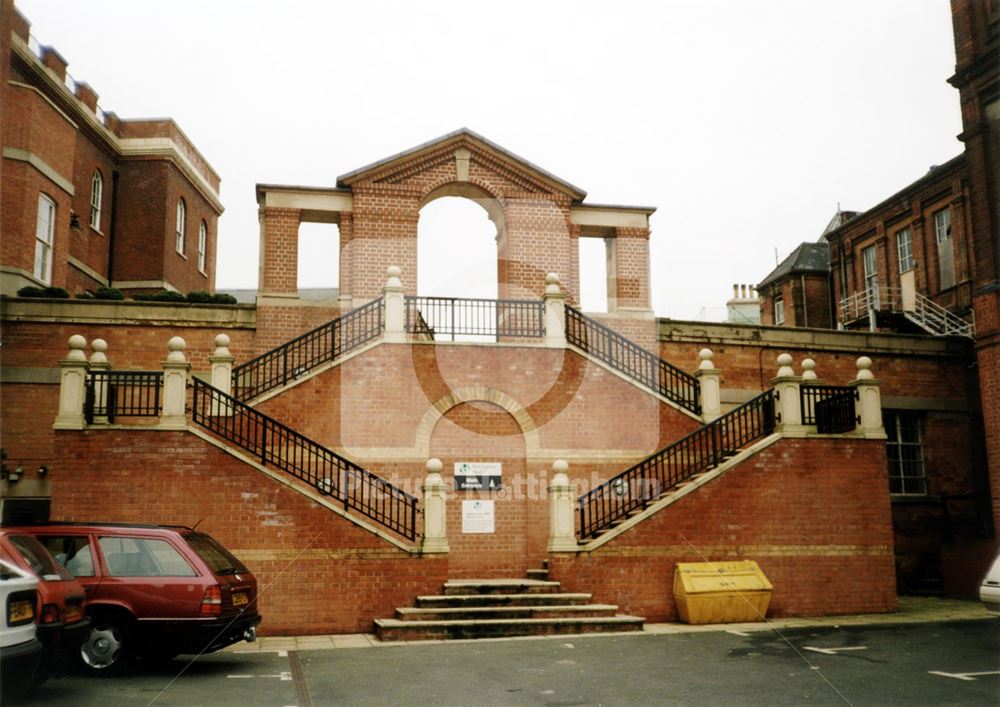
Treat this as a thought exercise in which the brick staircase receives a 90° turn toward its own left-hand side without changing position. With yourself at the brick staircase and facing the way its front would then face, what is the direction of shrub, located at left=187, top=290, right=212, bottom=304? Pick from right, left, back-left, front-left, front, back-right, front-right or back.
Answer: back-left

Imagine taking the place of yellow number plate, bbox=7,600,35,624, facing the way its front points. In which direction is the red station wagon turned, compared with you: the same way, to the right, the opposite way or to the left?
the opposite way

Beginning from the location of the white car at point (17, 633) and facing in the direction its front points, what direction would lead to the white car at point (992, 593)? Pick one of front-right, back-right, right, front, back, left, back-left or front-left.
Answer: back-right

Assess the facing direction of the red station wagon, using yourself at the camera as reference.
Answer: facing away from the viewer and to the left of the viewer

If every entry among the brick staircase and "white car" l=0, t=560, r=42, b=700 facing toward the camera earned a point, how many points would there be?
1

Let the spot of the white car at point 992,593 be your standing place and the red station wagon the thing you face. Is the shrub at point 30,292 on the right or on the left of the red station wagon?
right

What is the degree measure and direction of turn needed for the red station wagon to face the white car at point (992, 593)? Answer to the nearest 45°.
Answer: approximately 135° to its right

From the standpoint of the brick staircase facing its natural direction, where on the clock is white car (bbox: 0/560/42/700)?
The white car is roughly at 1 o'clock from the brick staircase.
